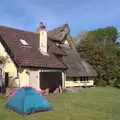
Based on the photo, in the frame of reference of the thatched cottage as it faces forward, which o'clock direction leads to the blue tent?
The blue tent is roughly at 12 o'clock from the thatched cottage.

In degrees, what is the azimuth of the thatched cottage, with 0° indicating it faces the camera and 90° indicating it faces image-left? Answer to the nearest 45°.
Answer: approximately 0°
